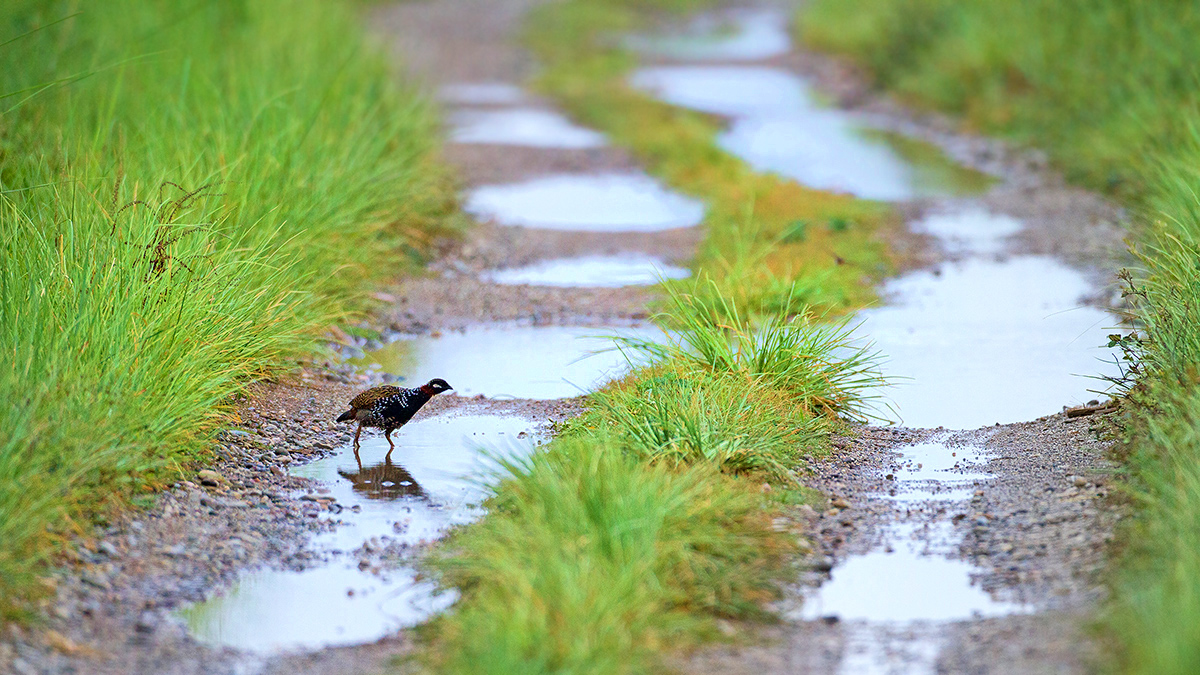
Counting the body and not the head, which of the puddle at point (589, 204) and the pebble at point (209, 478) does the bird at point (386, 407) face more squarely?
the puddle

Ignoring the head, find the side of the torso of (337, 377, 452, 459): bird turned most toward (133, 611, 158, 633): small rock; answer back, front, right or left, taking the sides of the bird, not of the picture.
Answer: right

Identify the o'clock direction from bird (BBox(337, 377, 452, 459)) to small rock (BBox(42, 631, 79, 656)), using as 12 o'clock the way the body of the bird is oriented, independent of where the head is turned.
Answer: The small rock is roughly at 4 o'clock from the bird.

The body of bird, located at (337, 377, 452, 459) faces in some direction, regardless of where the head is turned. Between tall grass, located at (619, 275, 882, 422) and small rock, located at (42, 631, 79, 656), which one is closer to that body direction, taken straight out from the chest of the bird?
the tall grass

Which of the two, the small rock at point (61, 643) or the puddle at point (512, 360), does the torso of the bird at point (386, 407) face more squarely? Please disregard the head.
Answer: the puddle

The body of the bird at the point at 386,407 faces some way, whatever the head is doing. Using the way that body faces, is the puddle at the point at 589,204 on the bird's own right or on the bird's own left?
on the bird's own left

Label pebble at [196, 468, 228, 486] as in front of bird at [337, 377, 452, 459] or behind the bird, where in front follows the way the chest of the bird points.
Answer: behind

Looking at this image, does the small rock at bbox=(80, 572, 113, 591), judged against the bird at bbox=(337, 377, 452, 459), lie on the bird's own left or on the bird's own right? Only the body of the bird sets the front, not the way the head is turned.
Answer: on the bird's own right

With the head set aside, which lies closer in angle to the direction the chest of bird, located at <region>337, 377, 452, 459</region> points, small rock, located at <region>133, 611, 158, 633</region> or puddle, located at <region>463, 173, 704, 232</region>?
the puddle

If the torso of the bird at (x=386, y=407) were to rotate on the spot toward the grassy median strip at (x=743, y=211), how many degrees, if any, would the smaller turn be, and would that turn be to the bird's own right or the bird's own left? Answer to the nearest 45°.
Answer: approximately 45° to the bird's own left

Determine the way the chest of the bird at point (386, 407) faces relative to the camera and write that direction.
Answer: to the viewer's right
